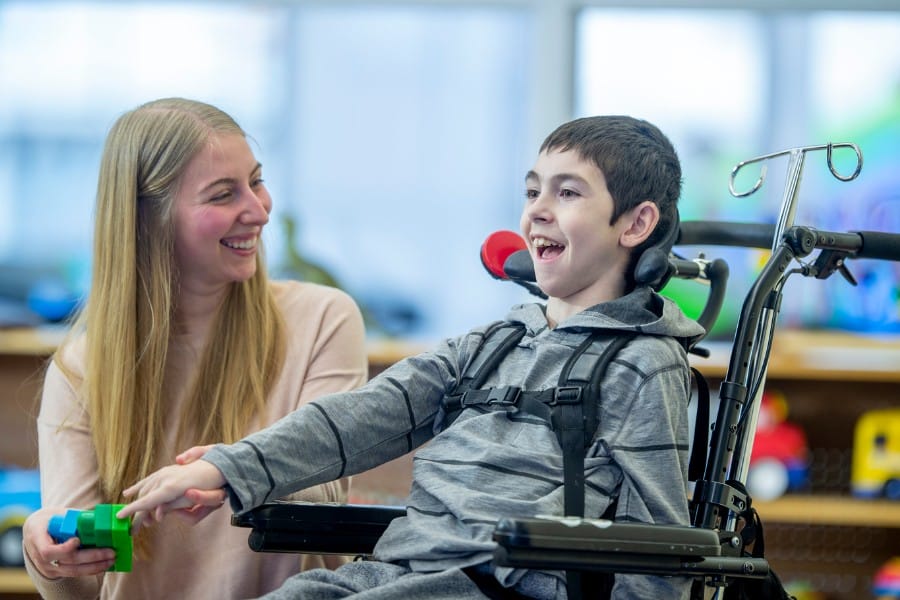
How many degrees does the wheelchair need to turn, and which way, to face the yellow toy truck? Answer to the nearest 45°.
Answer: approximately 135° to its right

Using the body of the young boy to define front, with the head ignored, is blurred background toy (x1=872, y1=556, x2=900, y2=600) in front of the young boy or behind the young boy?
behind

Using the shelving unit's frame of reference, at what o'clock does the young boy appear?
The young boy is roughly at 1 o'clock from the shelving unit.

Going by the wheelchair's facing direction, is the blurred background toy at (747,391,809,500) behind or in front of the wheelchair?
behind

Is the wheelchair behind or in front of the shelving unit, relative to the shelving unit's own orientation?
in front

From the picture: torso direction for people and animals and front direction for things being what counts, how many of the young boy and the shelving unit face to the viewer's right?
0

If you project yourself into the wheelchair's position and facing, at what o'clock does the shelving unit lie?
The shelving unit is roughly at 5 o'clock from the wheelchair.

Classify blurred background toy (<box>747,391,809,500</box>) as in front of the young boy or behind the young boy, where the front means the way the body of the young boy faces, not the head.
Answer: behind

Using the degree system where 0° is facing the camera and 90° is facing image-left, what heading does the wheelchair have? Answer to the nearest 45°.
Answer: approximately 45°

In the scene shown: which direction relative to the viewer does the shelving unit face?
toward the camera

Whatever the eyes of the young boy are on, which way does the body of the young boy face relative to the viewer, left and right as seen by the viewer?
facing the viewer and to the left of the viewer
